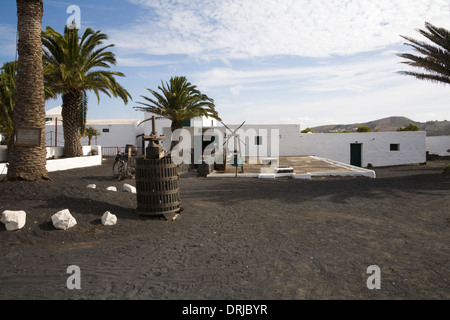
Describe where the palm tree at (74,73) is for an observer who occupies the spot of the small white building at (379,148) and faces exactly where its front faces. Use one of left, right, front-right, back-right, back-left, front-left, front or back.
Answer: front-right

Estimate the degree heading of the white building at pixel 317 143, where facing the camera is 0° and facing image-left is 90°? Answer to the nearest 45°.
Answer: approximately 0°

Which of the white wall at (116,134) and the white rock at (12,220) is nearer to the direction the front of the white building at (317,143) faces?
the white rock

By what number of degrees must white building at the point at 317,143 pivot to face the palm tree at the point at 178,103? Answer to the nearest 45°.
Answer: approximately 45° to its right

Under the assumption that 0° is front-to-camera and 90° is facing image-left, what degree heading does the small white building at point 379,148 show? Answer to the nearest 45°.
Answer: approximately 0°

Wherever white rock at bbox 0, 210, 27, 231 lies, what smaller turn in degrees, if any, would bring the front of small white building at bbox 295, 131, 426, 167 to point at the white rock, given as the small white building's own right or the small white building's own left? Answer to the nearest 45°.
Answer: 0° — it already faces it

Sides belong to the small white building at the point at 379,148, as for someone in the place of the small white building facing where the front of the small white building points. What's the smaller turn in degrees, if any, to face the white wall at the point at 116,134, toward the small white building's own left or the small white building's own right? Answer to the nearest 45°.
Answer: approximately 90° to the small white building's own right

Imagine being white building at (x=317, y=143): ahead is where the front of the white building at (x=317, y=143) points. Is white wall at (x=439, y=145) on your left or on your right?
on your left

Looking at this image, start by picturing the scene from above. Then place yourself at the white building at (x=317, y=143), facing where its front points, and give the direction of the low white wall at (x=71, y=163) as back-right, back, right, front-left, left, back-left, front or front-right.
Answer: front-right

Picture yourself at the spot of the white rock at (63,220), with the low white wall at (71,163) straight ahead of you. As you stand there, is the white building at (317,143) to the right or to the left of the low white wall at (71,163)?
right

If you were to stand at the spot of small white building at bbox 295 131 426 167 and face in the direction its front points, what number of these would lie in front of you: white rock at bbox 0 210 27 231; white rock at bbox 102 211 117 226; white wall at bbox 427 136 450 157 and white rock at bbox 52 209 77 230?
3

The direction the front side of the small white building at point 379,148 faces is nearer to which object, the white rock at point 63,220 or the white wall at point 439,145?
the white rock
